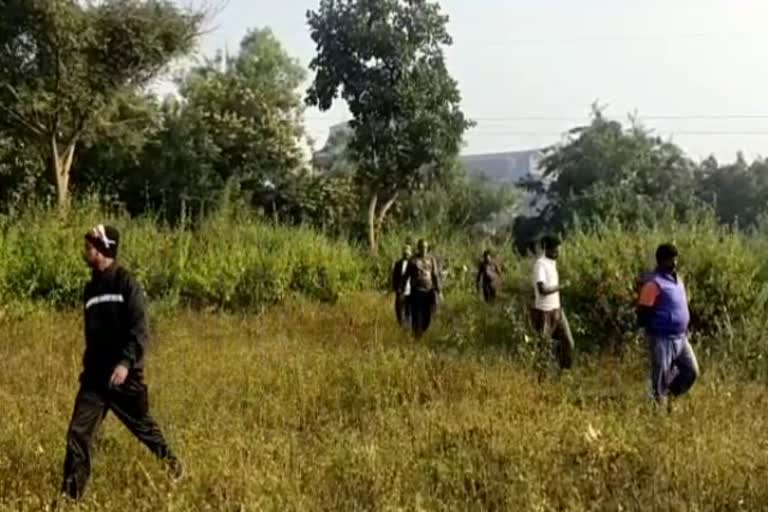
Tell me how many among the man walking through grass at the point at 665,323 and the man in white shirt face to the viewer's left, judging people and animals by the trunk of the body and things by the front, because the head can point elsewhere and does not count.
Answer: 0

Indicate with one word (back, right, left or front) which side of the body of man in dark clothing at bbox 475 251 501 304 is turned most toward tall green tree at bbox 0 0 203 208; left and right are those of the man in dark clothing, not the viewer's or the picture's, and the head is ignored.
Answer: right
